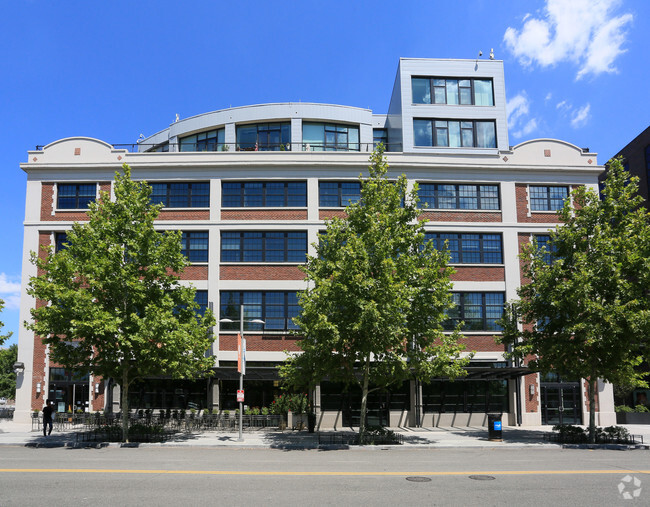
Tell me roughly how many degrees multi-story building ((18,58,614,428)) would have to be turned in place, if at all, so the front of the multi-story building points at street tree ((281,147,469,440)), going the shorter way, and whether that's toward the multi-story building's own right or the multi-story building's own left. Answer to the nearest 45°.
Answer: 0° — it already faces it

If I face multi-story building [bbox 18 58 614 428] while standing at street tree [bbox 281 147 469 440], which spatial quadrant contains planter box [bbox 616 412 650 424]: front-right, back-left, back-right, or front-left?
front-right

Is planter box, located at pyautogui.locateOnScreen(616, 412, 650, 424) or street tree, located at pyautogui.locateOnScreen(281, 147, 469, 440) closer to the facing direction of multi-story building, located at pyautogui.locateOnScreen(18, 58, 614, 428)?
the street tree

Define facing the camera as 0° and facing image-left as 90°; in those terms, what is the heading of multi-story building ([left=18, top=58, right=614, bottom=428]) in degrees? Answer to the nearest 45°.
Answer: approximately 0°

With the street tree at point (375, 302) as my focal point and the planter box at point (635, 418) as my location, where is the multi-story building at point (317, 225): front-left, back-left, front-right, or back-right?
front-right

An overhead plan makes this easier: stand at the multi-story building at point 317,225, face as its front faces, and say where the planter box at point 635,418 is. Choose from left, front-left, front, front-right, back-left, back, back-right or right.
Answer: left
